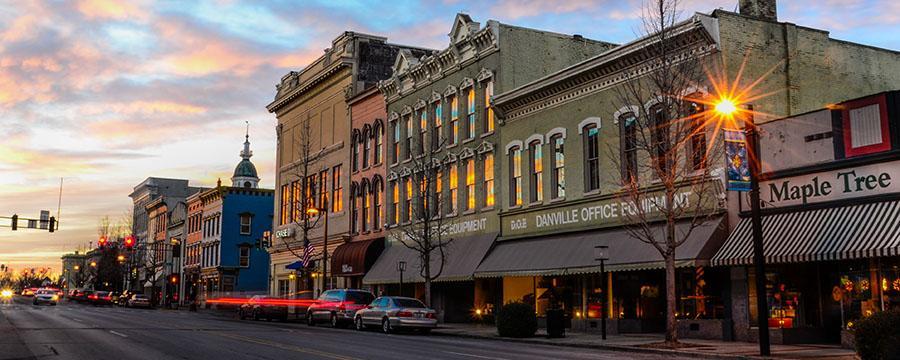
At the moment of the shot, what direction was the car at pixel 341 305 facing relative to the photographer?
facing away from the viewer and to the left of the viewer

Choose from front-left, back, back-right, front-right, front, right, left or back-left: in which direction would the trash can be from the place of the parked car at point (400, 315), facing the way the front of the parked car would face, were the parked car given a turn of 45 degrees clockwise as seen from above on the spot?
back-right

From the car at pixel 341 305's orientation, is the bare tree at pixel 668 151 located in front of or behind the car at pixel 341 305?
behind

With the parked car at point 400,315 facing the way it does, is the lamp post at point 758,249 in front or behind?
behind

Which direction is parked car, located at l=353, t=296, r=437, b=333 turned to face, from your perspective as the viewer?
facing away from the viewer and to the left of the viewer

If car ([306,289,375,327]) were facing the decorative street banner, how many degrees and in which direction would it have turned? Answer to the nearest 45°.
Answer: approximately 180°

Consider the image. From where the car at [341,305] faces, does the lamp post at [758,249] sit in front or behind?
behind

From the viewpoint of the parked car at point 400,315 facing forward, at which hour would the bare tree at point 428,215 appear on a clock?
The bare tree is roughly at 2 o'clock from the parked car.

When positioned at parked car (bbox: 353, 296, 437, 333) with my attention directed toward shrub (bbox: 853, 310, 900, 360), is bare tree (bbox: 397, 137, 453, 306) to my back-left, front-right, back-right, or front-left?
back-left

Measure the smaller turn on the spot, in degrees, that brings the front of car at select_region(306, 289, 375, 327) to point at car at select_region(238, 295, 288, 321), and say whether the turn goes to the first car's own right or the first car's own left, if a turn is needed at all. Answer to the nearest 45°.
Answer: approximately 45° to the first car's own right

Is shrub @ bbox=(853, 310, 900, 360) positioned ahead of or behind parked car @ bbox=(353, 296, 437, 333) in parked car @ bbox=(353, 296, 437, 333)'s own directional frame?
behind

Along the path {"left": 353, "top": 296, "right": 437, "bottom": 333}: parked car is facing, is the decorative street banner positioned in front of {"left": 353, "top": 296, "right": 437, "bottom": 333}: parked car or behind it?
behind

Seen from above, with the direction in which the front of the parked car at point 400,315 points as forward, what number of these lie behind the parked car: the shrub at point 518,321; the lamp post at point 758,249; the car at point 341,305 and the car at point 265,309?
2

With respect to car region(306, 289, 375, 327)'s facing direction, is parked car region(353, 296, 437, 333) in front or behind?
behind
